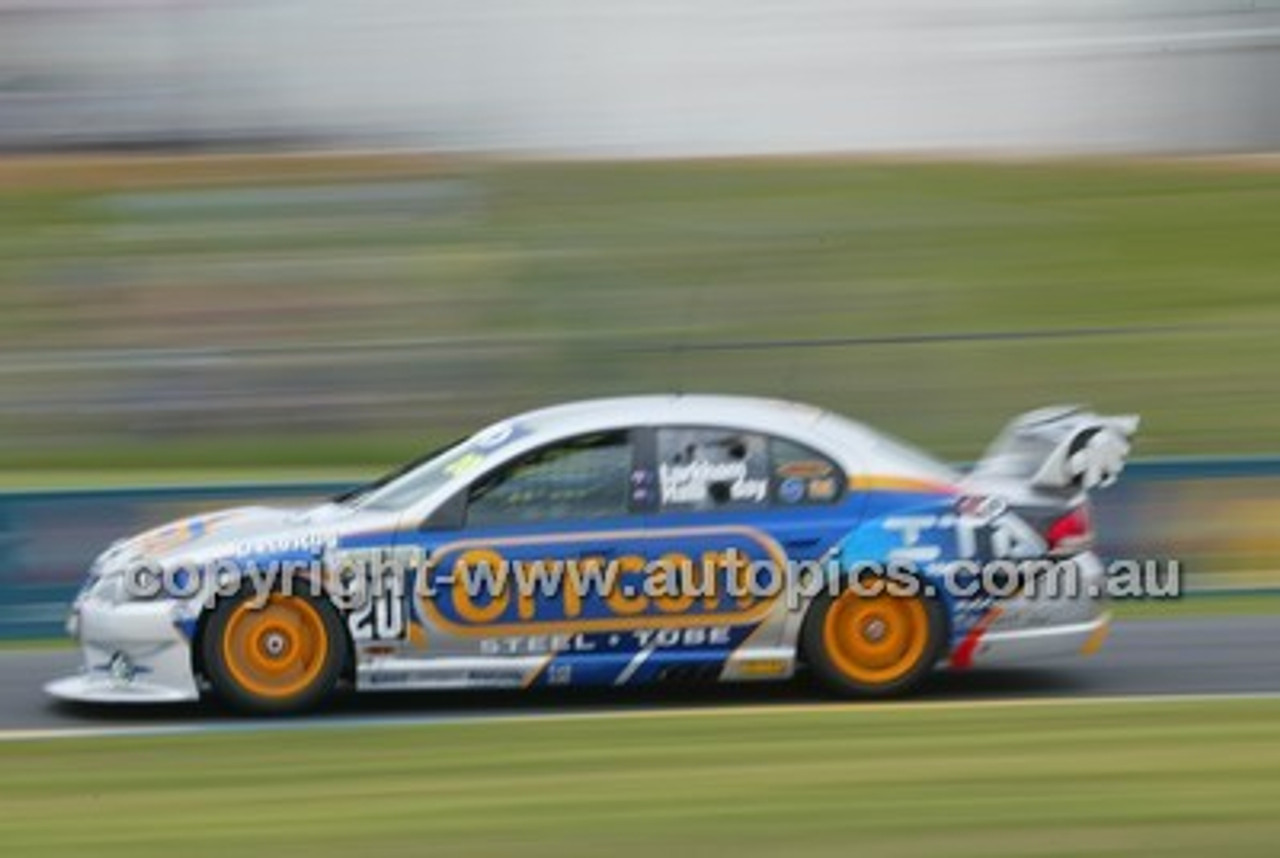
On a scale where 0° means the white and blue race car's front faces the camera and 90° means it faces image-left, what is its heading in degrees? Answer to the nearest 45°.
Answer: approximately 90°
